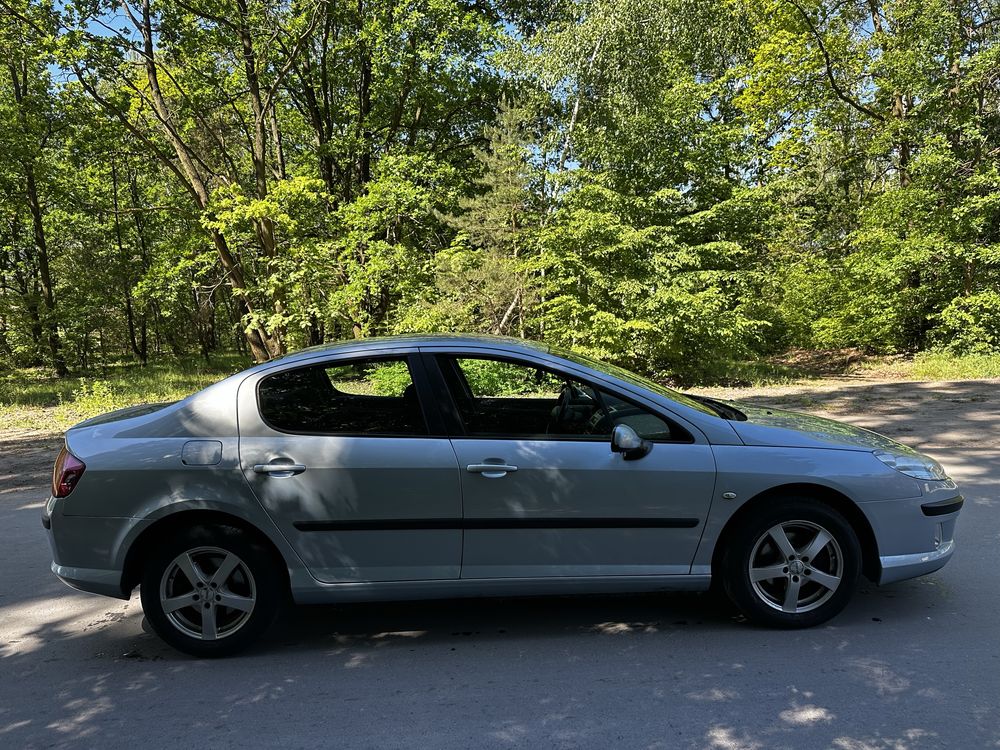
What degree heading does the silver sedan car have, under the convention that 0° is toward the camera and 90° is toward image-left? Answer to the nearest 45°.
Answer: approximately 270°

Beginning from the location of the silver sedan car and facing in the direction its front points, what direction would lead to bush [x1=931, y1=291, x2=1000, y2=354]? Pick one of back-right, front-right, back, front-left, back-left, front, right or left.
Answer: front-left
